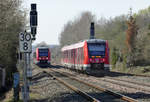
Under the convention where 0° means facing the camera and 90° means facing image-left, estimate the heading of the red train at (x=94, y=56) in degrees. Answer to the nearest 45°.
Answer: approximately 315°
